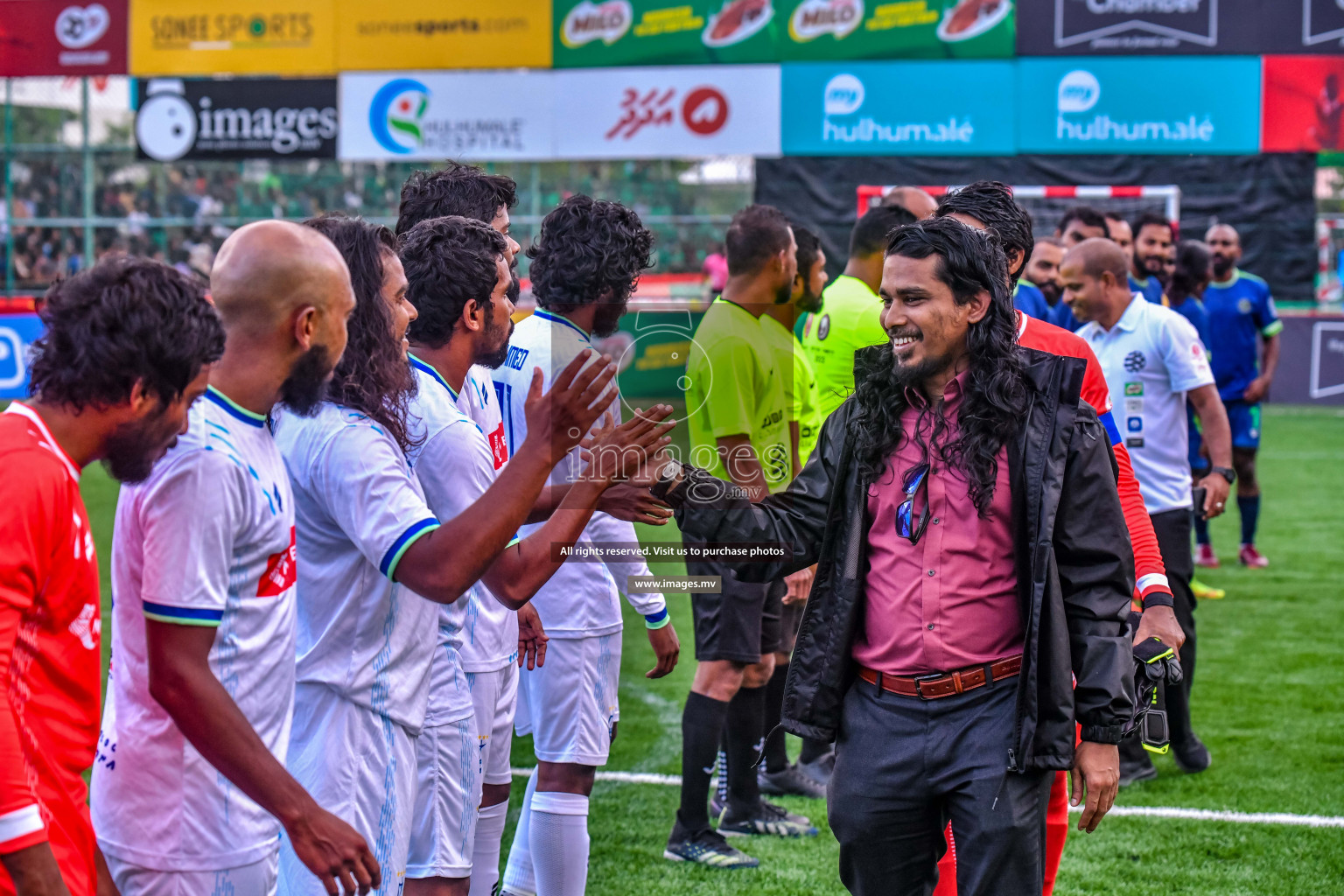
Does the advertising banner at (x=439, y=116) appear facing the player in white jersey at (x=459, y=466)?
yes

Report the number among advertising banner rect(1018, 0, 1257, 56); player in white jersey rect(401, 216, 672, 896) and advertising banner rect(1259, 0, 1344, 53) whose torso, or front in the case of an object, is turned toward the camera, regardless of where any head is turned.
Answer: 2

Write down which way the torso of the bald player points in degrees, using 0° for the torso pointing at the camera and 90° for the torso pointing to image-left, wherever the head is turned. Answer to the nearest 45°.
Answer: approximately 270°

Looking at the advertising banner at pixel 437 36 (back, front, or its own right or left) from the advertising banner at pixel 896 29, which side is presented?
left

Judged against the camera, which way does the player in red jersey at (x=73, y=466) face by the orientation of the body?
to the viewer's right

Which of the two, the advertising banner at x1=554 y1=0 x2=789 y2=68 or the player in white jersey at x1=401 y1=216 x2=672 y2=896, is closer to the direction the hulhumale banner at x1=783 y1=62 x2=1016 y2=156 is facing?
the player in white jersey

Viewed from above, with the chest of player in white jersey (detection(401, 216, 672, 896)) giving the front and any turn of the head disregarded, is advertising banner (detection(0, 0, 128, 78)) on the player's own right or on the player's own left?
on the player's own left

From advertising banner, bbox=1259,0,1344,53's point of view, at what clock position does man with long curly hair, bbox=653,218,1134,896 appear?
The man with long curly hair is roughly at 12 o'clock from the advertising banner.

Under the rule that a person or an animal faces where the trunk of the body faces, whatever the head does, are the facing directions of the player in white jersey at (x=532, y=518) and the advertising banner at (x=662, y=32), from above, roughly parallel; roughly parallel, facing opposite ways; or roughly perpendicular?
roughly perpendicular

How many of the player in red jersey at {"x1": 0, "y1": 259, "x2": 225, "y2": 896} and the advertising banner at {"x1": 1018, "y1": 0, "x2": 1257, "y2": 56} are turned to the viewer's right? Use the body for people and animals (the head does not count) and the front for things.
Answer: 1

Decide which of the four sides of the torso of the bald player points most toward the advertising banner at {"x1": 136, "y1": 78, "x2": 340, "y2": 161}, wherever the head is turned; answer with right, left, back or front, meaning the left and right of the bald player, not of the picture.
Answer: left

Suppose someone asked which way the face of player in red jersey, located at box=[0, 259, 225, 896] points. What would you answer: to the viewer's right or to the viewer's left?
to the viewer's right

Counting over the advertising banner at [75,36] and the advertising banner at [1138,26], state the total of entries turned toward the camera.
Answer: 2

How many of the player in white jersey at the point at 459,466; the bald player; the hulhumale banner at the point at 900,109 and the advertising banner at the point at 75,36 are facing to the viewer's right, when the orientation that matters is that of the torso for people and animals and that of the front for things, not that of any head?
2
